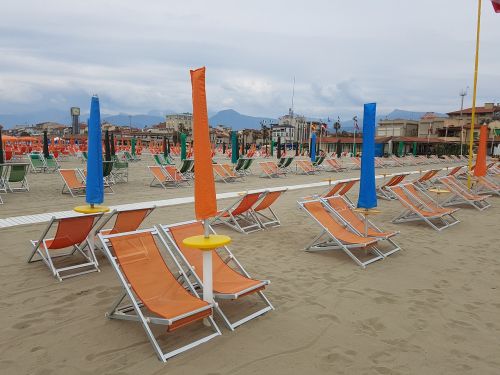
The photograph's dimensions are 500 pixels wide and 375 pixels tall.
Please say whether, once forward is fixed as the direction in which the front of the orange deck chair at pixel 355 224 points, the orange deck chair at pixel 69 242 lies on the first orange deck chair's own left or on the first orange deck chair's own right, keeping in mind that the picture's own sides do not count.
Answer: on the first orange deck chair's own right

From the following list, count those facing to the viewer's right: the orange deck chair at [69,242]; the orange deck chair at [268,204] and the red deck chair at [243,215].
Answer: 0

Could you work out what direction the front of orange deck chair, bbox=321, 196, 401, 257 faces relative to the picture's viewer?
facing the viewer and to the right of the viewer

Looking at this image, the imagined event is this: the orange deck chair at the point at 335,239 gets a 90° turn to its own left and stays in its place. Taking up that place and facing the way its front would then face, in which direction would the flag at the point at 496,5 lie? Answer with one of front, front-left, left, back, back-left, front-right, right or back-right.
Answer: front

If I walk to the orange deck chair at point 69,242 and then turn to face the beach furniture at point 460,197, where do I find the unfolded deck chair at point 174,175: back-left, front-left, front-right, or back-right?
front-left

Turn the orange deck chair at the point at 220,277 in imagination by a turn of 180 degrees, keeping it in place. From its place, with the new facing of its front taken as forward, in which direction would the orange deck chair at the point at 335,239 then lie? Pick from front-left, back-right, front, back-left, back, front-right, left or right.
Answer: right

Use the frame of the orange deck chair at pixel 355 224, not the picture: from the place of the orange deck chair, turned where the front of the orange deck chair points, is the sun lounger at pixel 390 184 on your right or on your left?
on your left

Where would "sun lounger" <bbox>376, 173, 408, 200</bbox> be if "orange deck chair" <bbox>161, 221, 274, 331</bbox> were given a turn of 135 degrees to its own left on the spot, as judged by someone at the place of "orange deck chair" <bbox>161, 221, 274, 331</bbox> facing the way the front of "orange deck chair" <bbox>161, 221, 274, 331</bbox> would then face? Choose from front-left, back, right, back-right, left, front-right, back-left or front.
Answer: front-right

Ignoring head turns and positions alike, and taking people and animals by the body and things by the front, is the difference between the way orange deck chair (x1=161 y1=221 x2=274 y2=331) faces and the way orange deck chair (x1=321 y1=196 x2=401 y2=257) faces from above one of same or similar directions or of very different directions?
same or similar directions

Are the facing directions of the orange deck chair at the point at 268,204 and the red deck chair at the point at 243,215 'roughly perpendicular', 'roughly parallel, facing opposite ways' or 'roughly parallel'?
roughly parallel
